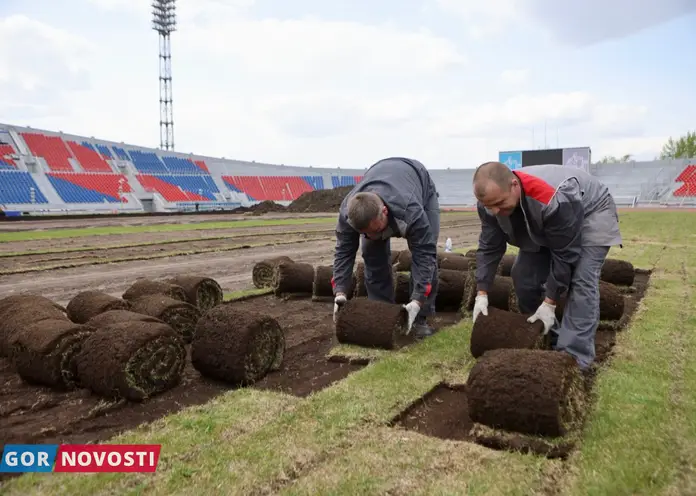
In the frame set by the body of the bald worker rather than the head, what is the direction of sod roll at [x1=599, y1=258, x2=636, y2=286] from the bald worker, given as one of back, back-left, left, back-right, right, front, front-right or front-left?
back-right

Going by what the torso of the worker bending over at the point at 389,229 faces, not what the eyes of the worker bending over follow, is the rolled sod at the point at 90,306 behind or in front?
in front

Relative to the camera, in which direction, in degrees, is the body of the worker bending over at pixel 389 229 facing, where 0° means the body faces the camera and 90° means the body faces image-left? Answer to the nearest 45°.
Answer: approximately 45°

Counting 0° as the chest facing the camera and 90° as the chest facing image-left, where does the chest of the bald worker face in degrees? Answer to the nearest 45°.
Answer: approximately 45°

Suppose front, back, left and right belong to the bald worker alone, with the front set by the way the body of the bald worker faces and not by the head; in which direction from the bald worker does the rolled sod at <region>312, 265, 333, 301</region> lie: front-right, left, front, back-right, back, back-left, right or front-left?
right

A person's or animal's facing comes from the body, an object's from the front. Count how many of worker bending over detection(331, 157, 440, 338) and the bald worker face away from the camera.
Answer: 0

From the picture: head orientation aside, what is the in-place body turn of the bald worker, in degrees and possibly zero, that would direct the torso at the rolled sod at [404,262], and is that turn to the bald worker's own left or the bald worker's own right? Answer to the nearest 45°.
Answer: approximately 90° to the bald worker's own right

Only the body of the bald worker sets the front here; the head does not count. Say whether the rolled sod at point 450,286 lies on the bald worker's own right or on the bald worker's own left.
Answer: on the bald worker's own right

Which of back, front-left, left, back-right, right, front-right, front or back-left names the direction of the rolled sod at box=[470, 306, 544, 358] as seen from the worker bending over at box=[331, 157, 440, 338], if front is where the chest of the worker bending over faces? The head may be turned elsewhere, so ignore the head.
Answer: left

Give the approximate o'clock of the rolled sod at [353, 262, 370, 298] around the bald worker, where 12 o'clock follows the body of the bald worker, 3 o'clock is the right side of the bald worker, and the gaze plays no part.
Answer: The rolled sod is roughly at 3 o'clock from the bald worker.

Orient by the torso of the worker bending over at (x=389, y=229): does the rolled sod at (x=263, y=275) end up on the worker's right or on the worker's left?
on the worker's right
